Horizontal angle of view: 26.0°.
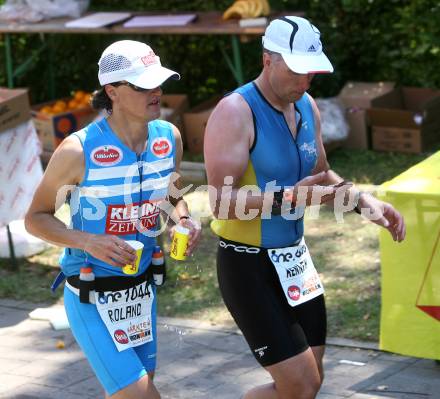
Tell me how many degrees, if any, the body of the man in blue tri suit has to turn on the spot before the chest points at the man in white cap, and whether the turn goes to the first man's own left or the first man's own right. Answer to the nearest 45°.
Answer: approximately 45° to the first man's own left

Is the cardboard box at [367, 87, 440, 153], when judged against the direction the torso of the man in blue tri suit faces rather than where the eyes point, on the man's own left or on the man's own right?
on the man's own left

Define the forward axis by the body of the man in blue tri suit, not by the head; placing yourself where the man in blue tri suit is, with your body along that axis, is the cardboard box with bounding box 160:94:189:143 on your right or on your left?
on your left

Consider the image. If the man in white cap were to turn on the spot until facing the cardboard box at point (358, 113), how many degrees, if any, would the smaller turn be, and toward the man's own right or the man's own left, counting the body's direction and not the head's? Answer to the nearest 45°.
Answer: approximately 135° to the man's own left
